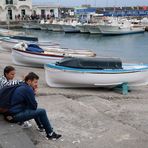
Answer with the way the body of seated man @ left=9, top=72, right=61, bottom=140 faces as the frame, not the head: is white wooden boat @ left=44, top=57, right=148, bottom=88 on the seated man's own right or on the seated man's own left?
on the seated man's own left

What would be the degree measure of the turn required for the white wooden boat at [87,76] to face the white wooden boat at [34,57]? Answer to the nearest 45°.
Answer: approximately 45° to its right

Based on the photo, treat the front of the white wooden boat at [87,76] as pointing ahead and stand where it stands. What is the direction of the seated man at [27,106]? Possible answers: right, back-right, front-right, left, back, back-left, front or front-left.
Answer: left

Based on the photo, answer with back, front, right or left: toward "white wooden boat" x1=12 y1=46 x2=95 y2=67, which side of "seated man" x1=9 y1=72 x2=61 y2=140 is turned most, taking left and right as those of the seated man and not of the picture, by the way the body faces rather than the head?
left

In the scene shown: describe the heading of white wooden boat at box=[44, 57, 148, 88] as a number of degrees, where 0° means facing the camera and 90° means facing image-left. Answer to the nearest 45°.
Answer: approximately 90°

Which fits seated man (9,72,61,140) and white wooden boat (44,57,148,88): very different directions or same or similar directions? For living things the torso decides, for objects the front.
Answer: very different directions

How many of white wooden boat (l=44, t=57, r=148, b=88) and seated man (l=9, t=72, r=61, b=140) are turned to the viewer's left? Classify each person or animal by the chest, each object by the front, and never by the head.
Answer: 1

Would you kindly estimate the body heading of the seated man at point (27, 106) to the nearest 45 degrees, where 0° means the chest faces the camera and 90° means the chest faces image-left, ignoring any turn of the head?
approximately 270°
